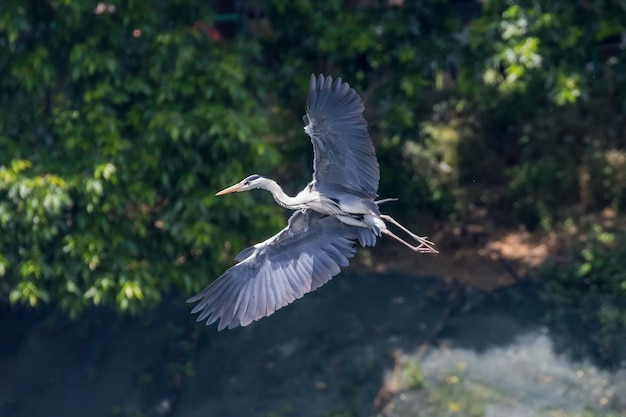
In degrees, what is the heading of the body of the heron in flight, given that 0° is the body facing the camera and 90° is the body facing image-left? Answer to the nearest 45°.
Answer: approximately 90°
